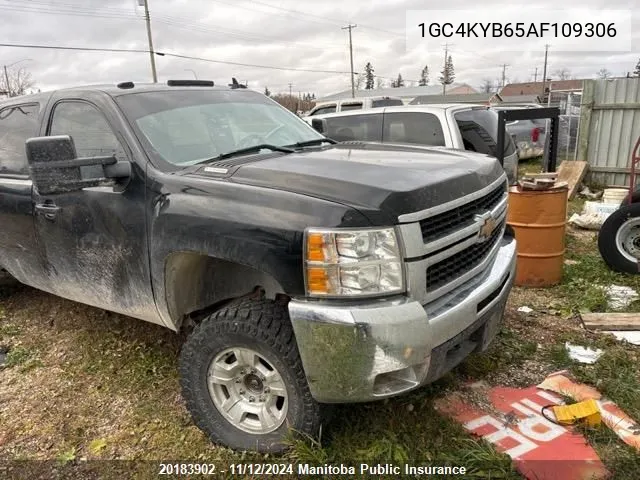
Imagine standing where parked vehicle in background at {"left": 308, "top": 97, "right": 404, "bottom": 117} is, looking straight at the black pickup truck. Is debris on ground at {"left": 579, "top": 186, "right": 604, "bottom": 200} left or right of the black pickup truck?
left

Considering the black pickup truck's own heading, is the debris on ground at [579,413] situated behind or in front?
in front

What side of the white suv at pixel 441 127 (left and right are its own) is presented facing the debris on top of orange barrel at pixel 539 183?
back

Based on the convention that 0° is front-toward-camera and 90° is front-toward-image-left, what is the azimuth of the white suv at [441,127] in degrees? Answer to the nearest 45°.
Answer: approximately 135°

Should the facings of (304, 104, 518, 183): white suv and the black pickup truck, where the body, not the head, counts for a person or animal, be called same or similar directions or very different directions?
very different directions

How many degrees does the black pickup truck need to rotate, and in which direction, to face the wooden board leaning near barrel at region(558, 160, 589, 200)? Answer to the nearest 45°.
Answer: approximately 90° to its left

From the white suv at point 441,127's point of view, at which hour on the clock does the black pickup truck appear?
The black pickup truck is roughly at 8 o'clock from the white suv.

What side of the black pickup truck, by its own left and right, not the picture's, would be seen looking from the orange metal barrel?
left

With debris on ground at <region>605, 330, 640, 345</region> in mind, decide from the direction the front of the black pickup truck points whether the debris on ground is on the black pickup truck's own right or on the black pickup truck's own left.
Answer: on the black pickup truck's own left

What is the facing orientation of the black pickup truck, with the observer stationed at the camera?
facing the viewer and to the right of the viewer

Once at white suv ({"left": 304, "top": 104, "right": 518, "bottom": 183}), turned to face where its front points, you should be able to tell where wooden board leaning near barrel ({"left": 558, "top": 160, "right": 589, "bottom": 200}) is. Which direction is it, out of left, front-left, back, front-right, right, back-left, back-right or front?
back

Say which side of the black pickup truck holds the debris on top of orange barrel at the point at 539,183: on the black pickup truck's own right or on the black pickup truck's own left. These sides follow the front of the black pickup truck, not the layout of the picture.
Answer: on the black pickup truck's own left

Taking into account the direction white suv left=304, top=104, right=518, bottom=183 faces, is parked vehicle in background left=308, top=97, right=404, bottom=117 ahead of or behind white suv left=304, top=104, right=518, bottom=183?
ahead
